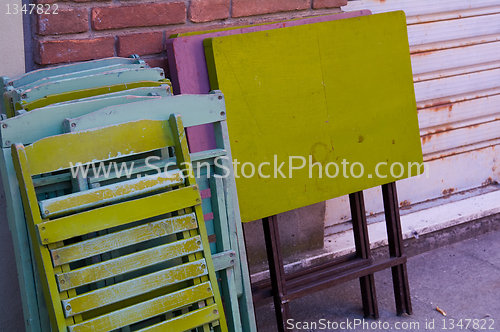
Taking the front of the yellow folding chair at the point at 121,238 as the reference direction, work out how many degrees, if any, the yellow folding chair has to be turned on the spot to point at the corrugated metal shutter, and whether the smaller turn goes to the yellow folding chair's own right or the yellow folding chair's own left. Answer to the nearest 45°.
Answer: approximately 135° to the yellow folding chair's own left

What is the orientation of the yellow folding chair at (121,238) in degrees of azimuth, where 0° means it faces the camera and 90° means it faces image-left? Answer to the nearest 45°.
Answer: approximately 0°
